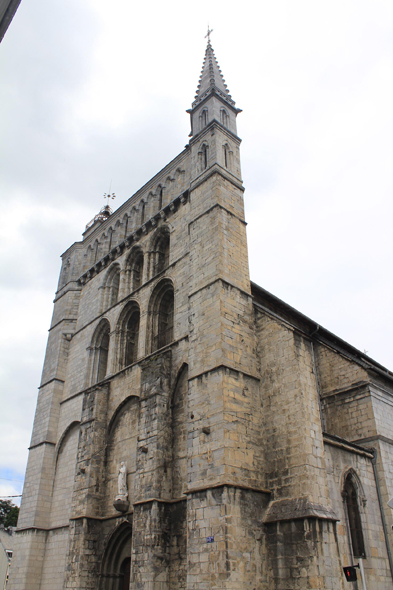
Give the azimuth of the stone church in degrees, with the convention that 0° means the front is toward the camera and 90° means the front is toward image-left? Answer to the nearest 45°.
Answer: approximately 45°
